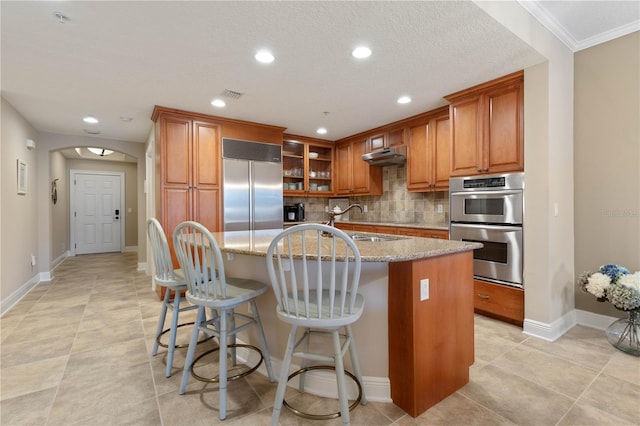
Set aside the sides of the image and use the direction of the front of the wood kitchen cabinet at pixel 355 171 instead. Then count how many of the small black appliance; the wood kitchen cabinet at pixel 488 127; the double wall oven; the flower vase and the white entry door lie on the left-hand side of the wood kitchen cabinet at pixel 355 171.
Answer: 3

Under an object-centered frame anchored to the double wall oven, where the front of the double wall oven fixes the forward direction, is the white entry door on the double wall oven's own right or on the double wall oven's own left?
on the double wall oven's own right

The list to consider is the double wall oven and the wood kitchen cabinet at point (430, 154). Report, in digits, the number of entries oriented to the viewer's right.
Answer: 0

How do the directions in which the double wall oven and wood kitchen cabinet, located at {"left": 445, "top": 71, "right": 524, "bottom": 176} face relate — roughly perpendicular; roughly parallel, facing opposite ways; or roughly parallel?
roughly parallel

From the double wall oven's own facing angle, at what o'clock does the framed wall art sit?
The framed wall art is roughly at 1 o'clock from the double wall oven.

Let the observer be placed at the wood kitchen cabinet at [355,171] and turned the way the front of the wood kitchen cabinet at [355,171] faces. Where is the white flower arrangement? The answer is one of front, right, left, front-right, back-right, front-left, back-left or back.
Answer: left

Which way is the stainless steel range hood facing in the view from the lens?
facing the viewer and to the left of the viewer

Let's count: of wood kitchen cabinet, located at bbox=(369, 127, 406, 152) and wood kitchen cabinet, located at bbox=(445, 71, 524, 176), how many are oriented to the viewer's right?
0

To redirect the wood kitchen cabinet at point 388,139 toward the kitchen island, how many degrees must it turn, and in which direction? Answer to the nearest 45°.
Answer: approximately 45° to its left

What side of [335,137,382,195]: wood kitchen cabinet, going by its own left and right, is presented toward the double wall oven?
left

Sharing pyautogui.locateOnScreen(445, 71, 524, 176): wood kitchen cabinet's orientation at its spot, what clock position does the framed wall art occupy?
The framed wall art is roughly at 1 o'clock from the wood kitchen cabinet.

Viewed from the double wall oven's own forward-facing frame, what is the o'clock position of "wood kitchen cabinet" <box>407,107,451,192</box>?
The wood kitchen cabinet is roughly at 3 o'clock from the double wall oven.

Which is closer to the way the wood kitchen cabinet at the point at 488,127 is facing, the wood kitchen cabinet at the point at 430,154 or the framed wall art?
the framed wall art
